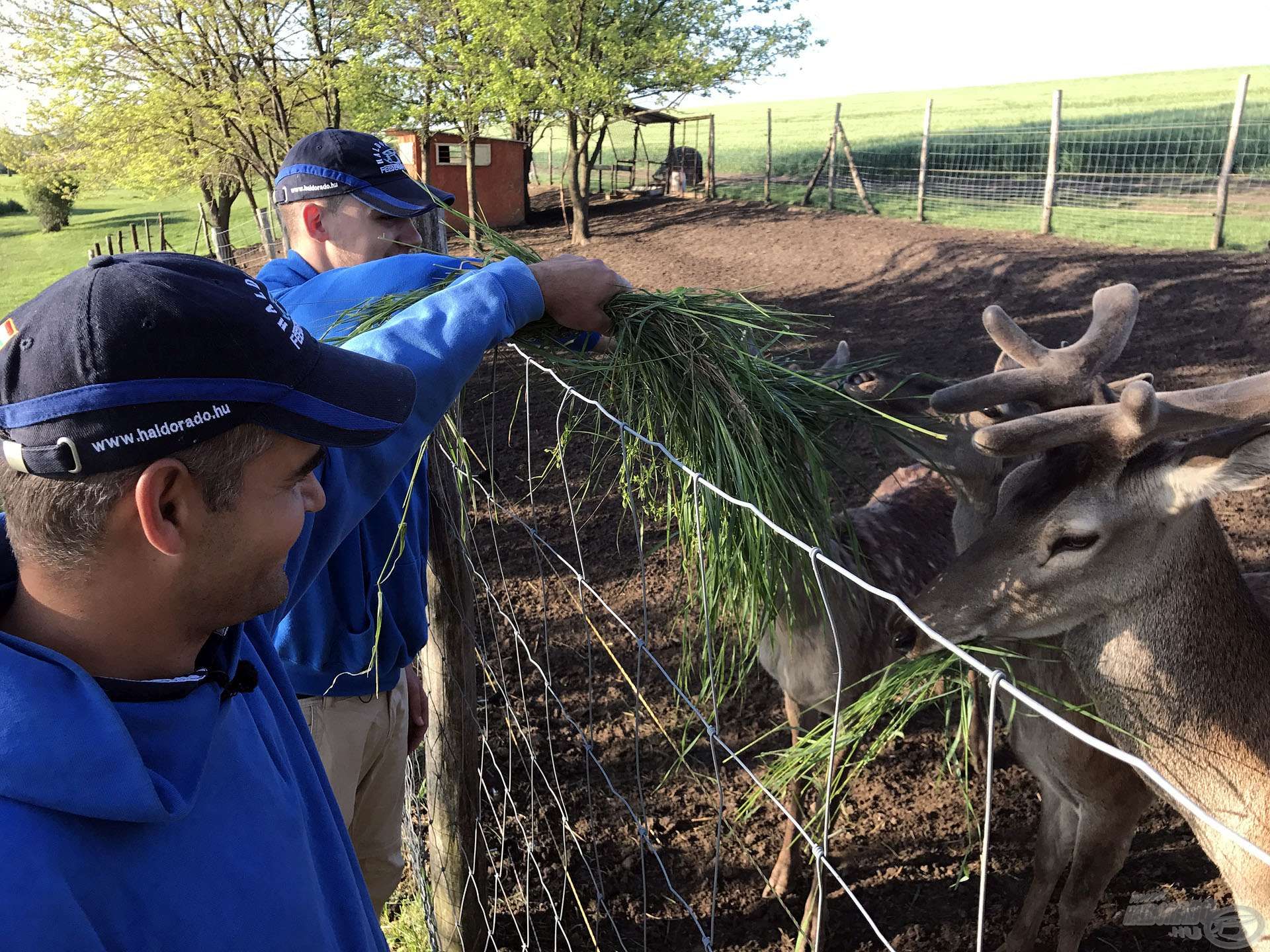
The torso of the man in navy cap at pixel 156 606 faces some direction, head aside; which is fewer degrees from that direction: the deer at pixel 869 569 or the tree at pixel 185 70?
the deer

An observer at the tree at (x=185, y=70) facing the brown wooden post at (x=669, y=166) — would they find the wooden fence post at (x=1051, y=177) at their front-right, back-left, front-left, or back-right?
front-right

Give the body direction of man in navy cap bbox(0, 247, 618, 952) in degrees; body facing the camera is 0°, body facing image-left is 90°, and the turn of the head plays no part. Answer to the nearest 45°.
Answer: approximately 270°

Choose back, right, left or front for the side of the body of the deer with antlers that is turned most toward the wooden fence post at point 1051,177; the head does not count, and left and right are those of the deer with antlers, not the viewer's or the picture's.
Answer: right

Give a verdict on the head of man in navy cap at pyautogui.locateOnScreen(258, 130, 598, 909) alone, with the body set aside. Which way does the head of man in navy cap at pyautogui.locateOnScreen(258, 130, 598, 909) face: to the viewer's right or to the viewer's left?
to the viewer's right

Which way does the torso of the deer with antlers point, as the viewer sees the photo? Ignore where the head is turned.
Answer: to the viewer's left

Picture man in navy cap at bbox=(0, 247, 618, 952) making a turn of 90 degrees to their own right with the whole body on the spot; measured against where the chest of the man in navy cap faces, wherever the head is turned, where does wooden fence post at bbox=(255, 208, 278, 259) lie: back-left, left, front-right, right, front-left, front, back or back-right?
back

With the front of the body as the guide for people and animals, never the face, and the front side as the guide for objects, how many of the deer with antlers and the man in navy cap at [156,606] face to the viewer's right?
1

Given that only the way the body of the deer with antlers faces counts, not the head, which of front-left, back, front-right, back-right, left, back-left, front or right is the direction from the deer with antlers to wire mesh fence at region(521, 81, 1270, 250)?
right

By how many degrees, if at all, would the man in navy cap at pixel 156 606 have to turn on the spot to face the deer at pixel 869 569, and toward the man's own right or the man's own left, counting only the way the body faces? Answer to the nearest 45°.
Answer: approximately 45° to the man's own left

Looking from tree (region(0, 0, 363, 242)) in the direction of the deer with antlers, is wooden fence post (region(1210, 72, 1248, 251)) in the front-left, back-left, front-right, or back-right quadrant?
front-left
